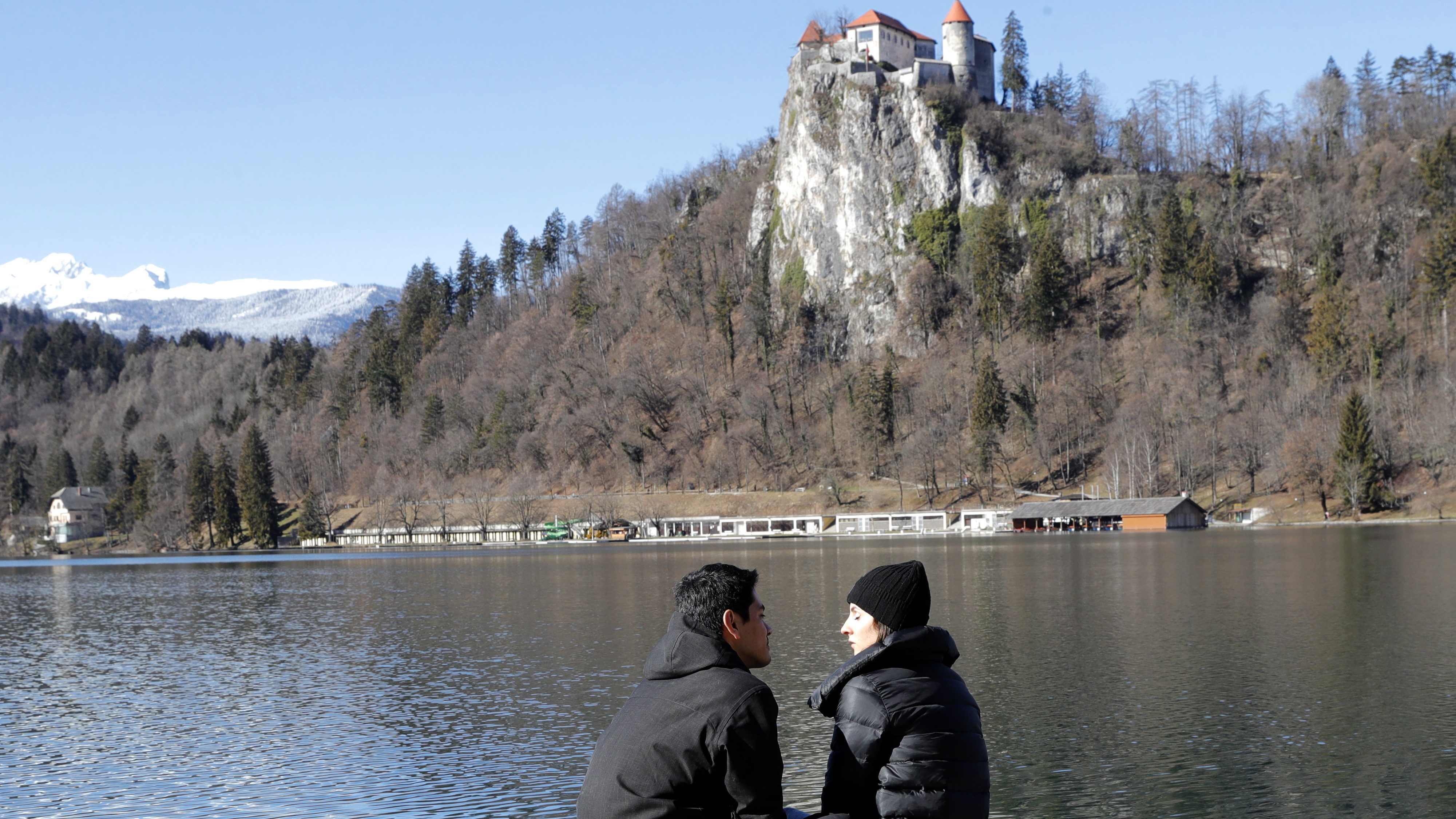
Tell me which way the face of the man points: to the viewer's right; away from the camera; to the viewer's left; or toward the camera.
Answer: to the viewer's right

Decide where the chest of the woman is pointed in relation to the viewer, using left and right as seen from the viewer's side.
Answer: facing away from the viewer and to the left of the viewer

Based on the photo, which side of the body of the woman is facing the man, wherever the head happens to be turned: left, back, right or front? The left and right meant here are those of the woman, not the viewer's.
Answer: left

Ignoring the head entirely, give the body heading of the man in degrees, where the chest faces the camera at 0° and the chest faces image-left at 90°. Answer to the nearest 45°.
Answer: approximately 225°
